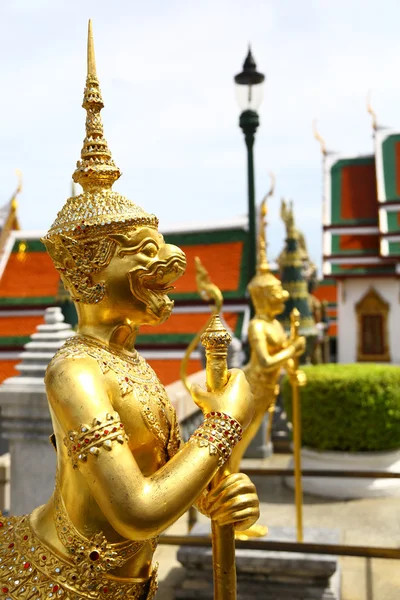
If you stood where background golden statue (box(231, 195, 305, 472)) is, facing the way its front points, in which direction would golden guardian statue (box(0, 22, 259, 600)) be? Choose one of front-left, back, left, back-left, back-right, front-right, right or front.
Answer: right

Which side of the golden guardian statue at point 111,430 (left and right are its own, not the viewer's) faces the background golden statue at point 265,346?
left

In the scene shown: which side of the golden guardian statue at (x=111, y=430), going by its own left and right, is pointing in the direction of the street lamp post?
left

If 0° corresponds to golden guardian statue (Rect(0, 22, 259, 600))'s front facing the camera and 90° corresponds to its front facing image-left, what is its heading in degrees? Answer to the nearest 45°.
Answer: approximately 270°

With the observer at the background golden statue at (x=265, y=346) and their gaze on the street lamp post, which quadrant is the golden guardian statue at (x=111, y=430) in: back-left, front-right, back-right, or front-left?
back-left

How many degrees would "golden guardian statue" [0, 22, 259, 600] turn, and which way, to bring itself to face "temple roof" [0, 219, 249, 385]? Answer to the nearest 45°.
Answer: approximately 90° to its left

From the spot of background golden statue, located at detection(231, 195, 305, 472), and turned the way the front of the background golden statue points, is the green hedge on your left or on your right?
on your left

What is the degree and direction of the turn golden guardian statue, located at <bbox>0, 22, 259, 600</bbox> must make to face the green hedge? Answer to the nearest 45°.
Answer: approximately 45° to its left
